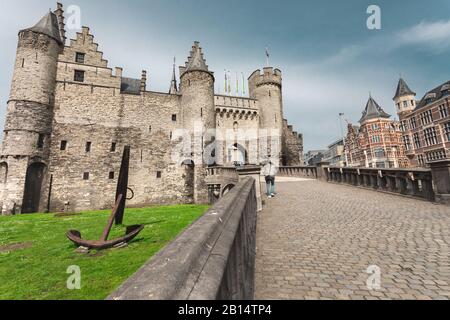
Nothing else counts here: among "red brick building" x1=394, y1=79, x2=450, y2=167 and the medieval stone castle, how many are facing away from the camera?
0

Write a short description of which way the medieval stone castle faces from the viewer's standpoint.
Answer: facing the viewer and to the right of the viewer

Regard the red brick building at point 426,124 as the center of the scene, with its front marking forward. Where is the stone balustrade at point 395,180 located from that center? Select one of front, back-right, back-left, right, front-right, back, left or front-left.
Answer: front-left

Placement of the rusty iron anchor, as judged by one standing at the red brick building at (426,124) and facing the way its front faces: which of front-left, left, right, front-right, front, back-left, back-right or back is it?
front-left

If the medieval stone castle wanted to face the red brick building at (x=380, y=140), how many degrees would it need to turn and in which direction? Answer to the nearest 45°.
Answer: approximately 45° to its left

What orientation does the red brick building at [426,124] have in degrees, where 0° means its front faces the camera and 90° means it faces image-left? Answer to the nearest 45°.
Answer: approximately 45°

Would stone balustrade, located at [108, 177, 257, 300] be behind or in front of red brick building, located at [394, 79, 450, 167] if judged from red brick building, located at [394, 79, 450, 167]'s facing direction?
in front

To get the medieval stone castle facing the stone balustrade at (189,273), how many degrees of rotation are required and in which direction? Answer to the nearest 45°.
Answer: approximately 45° to its right

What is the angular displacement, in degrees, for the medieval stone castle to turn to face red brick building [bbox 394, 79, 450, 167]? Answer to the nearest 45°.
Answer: approximately 45° to its left

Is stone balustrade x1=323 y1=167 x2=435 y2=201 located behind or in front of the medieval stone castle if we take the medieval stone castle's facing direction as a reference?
in front
